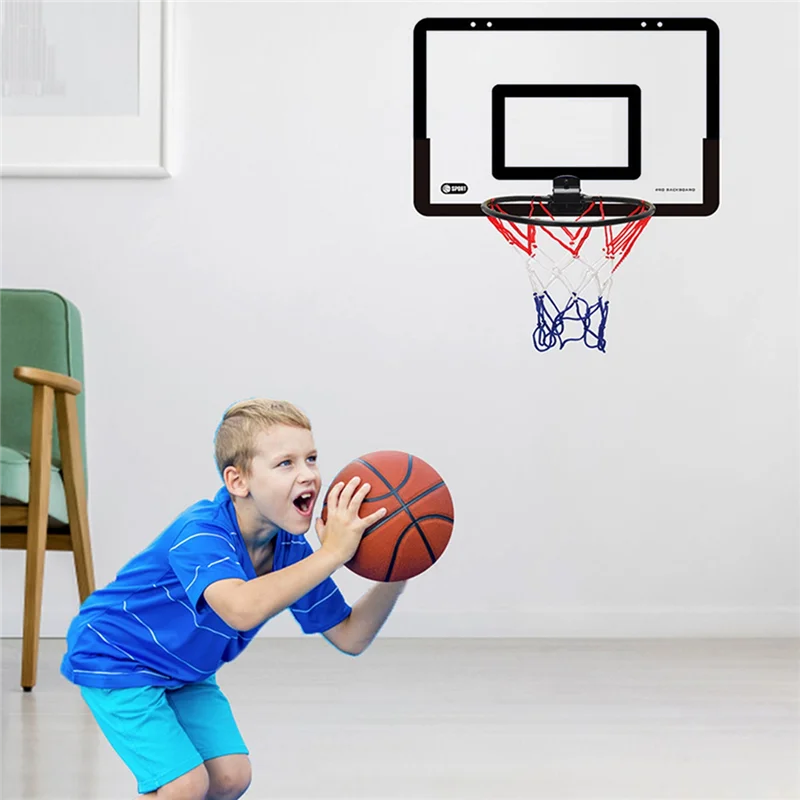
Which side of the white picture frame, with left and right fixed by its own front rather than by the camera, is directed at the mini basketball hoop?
left

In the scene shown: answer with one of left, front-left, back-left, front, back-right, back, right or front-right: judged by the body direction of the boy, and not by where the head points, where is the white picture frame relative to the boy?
back-left

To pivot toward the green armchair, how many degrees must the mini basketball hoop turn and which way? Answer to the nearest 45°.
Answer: approximately 45° to its right

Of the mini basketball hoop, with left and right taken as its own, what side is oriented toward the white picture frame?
right

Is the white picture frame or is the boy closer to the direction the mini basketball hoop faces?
the boy

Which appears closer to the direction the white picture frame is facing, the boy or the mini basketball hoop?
the boy

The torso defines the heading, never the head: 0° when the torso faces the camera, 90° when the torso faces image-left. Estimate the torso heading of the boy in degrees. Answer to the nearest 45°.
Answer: approximately 315°

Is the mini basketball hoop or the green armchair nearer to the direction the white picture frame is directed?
the green armchair

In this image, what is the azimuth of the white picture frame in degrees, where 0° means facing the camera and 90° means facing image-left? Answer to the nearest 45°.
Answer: approximately 0°

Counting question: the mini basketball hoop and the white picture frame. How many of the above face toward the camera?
2
